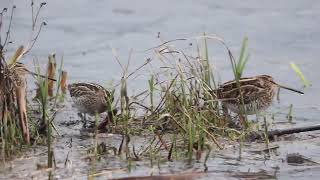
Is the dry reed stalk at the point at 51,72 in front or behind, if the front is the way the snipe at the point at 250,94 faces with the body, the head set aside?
behind

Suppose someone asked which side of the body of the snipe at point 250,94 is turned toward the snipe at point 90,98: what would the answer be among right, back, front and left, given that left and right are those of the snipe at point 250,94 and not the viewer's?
back

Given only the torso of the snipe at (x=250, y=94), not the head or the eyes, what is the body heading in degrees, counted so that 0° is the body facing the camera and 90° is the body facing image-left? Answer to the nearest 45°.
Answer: approximately 270°

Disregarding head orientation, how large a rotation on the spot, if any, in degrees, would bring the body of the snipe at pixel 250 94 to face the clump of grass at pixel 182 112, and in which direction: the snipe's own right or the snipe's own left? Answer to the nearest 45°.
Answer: approximately 135° to the snipe's own right

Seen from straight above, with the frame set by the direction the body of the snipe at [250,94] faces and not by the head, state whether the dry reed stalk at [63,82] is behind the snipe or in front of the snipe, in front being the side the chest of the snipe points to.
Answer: behind

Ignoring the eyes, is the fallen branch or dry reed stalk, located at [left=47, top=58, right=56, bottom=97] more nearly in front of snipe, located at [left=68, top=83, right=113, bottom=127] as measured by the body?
the fallen branch
